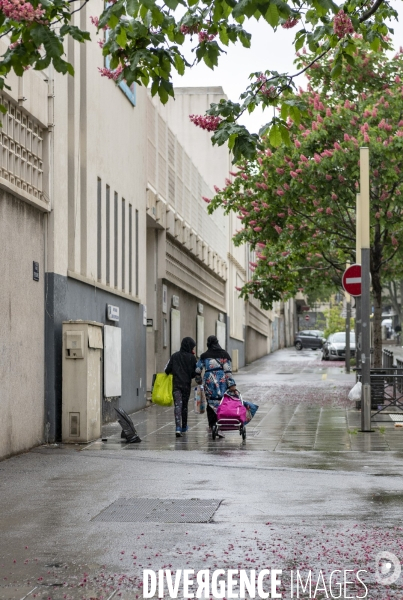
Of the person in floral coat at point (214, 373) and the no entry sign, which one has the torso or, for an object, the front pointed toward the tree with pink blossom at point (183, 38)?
the no entry sign

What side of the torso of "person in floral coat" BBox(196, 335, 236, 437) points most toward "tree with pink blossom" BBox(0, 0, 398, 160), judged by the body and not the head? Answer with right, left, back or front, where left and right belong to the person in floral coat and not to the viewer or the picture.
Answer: back

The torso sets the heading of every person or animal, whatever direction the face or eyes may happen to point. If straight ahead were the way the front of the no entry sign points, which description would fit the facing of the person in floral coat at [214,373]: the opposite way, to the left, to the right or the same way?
the opposite way

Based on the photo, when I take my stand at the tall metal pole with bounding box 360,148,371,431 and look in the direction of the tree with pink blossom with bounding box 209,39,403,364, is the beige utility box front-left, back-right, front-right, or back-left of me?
back-left

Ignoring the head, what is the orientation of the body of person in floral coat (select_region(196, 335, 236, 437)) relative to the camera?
away from the camera

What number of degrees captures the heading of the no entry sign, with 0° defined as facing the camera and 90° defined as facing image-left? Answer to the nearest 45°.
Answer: approximately 0°

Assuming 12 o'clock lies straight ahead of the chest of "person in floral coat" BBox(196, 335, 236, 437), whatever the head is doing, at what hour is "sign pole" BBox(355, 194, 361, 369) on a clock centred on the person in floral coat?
The sign pole is roughly at 1 o'clock from the person in floral coat.

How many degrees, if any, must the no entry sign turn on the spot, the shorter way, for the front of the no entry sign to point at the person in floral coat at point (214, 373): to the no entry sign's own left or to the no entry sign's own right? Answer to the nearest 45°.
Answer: approximately 45° to the no entry sign's own right

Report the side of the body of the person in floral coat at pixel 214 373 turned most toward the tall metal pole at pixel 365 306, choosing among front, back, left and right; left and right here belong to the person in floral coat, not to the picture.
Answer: right

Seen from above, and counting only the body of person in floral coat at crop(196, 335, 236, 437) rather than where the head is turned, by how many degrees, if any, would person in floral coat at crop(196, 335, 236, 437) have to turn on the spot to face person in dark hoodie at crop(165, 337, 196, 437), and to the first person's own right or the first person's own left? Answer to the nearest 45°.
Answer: approximately 45° to the first person's own left

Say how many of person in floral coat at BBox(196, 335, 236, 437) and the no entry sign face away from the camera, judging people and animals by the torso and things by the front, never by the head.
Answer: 1

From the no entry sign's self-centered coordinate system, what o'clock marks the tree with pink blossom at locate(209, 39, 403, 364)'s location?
The tree with pink blossom is roughly at 6 o'clock from the no entry sign.

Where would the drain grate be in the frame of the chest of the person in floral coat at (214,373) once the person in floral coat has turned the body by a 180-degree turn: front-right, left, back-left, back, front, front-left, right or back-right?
front

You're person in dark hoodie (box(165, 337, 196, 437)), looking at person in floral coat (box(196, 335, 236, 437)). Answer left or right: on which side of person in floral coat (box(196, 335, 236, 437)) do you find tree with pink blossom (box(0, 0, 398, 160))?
right
